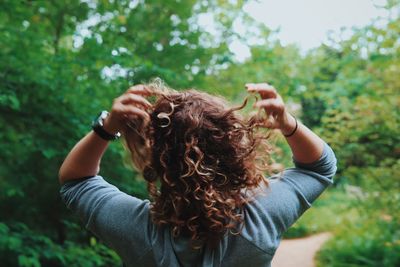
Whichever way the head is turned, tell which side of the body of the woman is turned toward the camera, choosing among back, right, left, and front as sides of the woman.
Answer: back

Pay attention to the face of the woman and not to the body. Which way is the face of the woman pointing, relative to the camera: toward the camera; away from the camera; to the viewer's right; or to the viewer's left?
away from the camera
